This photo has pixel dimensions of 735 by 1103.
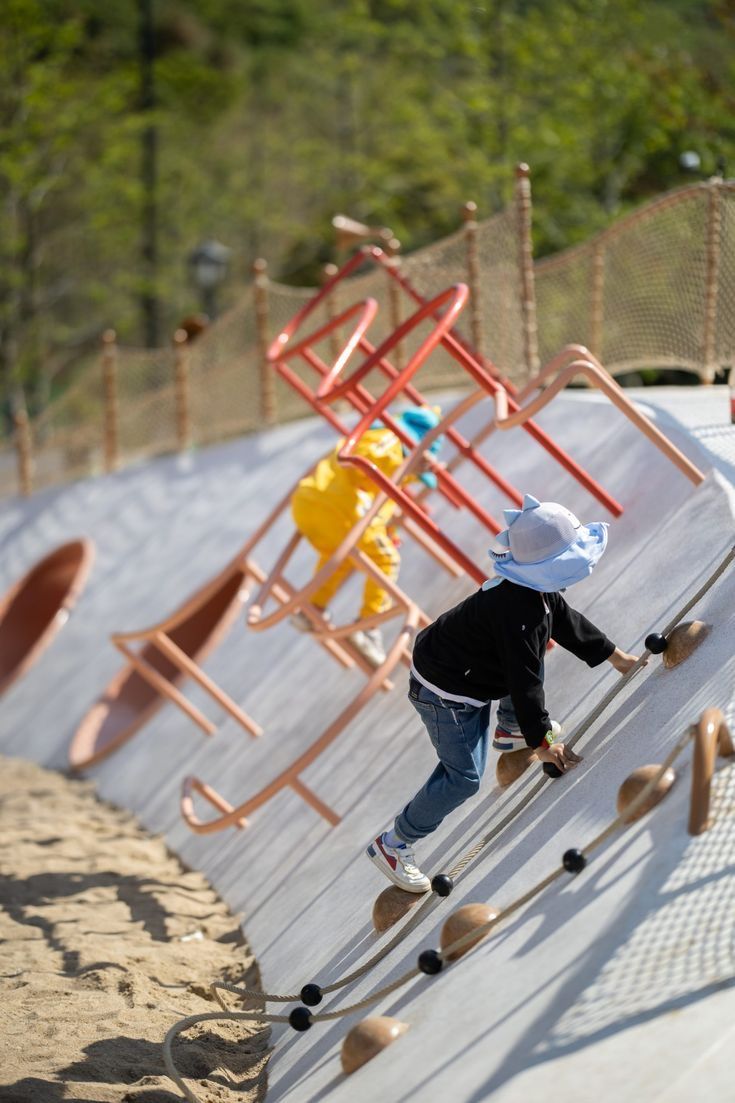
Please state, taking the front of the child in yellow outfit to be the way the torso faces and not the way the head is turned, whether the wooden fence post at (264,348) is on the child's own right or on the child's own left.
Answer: on the child's own left

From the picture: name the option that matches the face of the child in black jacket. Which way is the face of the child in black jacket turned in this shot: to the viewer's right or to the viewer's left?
to the viewer's right

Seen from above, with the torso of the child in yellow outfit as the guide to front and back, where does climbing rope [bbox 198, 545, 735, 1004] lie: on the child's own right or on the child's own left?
on the child's own right
